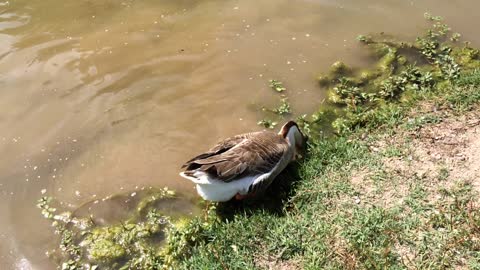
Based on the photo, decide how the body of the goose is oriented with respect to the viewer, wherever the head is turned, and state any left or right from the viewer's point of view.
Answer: facing away from the viewer and to the right of the viewer
